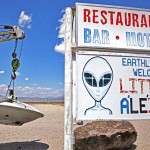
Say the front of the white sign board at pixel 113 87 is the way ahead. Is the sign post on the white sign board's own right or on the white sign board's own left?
on the white sign board's own right

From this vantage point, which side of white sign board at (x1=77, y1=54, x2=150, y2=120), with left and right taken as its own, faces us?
front
